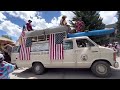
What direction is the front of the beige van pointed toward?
to the viewer's right
